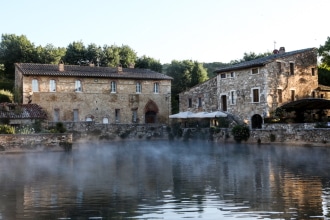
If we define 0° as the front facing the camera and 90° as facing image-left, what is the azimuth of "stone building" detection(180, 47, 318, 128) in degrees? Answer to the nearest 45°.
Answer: approximately 45°

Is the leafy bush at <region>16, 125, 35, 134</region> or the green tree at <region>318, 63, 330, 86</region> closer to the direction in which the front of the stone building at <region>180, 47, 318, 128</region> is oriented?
the leafy bush

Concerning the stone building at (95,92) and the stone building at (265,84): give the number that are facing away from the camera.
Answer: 0

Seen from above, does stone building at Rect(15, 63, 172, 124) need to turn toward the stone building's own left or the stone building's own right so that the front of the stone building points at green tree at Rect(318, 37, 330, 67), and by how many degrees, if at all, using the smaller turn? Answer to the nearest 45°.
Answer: approximately 90° to the stone building's own left

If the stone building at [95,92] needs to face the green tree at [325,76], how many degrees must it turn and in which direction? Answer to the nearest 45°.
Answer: approximately 90° to its left

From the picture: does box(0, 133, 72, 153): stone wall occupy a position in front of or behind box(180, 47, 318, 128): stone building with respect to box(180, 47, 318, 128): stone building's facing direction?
in front

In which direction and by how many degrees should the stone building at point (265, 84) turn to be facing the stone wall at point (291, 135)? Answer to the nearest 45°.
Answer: approximately 45° to its left

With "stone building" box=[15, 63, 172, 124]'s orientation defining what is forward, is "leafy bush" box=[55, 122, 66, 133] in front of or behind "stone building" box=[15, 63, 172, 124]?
in front

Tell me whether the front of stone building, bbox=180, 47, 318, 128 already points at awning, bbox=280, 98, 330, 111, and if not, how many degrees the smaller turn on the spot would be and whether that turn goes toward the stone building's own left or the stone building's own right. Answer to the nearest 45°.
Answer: approximately 90° to the stone building's own left

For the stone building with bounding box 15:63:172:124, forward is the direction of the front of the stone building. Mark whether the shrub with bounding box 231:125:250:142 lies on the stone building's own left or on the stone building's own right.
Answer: on the stone building's own left

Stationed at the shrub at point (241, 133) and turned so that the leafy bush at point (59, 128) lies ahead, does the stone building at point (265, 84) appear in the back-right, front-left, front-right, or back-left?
back-right

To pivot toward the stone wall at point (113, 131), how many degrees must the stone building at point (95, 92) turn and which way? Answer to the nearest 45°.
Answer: approximately 45° to its left

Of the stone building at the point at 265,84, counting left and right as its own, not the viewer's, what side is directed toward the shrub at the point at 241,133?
front
